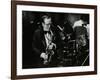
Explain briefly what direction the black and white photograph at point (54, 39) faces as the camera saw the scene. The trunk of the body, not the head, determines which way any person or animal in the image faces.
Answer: facing the viewer and to the right of the viewer
